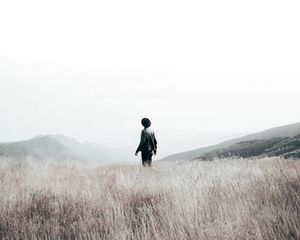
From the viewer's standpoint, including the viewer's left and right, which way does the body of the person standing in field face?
facing away from the viewer and to the left of the viewer
